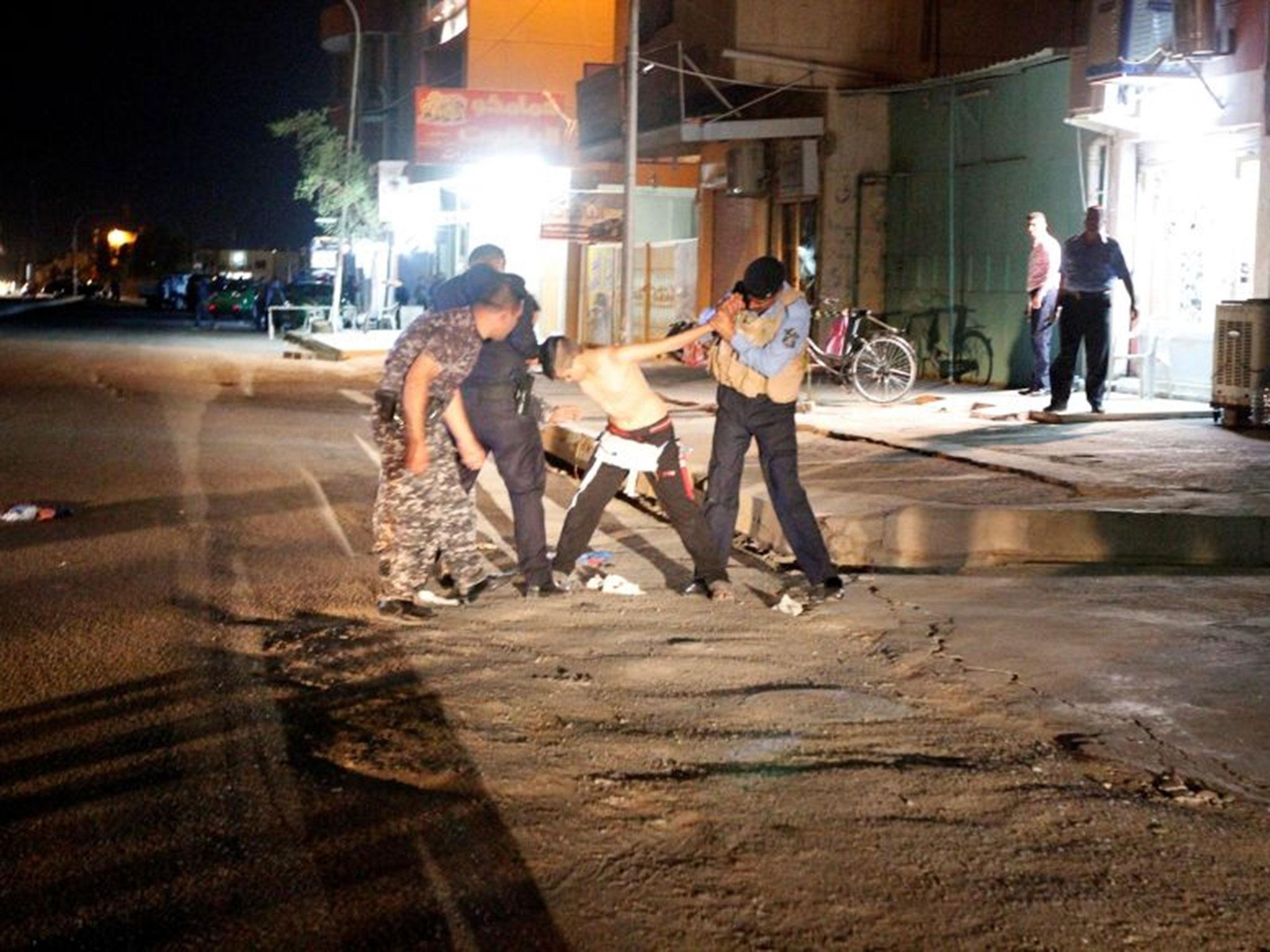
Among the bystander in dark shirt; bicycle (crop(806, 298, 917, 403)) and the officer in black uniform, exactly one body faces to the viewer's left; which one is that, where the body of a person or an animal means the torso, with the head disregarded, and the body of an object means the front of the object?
the bicycle

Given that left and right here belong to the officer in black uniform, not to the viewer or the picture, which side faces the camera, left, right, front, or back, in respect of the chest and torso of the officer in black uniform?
right

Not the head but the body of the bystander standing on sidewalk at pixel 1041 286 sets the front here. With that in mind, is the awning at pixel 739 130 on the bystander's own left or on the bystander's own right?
on the bystander's own right

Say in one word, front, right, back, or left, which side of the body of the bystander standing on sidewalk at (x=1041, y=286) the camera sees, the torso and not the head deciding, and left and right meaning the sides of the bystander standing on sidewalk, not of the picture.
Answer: left

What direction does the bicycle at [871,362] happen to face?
to the viewer's left

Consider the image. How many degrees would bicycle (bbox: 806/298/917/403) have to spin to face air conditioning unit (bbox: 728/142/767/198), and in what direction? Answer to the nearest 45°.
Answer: approximately 90° to its right

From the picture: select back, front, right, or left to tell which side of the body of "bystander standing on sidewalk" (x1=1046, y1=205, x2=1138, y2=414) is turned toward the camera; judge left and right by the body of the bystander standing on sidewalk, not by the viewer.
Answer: front

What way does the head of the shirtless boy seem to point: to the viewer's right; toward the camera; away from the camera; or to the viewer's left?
to the viewer's left

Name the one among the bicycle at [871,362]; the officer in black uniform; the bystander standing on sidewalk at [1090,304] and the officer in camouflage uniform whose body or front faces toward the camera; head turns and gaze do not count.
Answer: the bystander standing on sidewalk

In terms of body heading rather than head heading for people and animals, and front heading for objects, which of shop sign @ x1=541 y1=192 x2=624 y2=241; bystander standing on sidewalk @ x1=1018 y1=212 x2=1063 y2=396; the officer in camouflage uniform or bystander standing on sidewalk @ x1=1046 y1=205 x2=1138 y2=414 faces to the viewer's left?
bystander standing on sidewalk @ x1=1018 y1=212 x2=1063 y2=396

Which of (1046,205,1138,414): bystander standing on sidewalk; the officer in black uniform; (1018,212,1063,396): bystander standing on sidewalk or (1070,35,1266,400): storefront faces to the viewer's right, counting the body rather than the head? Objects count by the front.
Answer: the officer in black uniform

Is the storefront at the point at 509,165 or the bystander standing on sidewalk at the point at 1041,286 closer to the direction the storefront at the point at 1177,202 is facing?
the bystander standing on sidewalk
